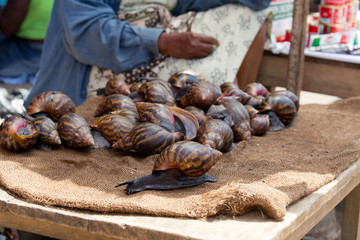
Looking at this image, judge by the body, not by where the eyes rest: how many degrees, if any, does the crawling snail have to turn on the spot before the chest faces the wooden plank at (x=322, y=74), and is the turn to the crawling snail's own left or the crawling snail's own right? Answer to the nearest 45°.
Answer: approximately 135° to the crawling snail's own right

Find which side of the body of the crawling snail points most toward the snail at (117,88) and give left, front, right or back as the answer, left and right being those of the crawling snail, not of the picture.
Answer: right

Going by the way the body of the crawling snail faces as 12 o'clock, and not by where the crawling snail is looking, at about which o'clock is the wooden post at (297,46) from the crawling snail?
The wooden post is roughly at 4 o'clock from the crawling snail.

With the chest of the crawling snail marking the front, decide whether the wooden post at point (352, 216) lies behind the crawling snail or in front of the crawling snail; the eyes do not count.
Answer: behind

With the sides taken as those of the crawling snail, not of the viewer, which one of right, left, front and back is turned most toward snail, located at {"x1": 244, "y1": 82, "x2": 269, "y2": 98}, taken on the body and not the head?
right

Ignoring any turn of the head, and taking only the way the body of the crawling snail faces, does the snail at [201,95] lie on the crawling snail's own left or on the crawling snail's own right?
on the crawling snail's own right

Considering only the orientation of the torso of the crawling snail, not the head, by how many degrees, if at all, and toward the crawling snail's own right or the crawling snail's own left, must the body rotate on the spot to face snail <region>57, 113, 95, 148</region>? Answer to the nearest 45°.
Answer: approximately 45° to the crawling snail's own right

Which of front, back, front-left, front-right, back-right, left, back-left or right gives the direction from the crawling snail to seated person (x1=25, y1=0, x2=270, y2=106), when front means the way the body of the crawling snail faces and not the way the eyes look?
right

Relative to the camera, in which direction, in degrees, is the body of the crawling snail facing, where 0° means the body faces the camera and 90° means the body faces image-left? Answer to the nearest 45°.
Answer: approximately 90°
